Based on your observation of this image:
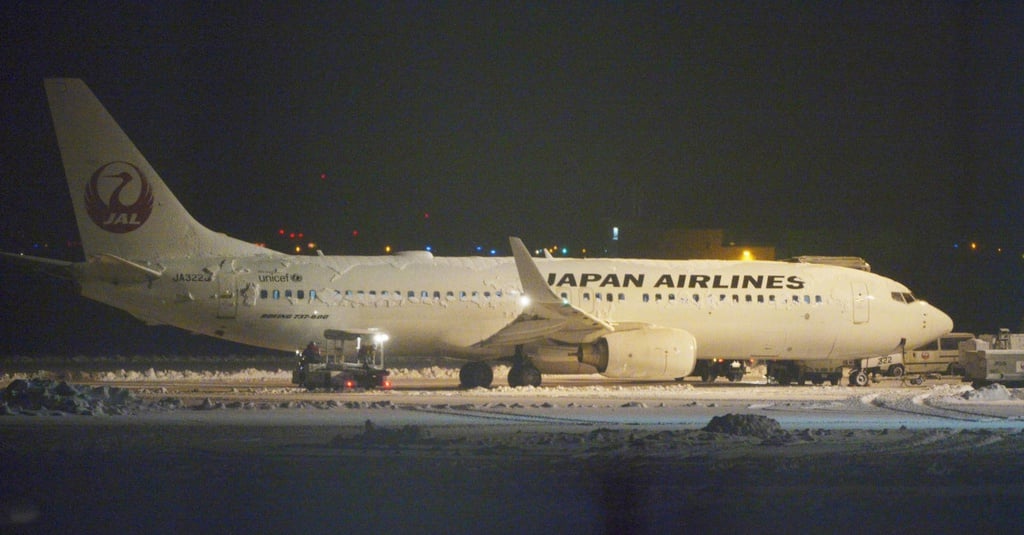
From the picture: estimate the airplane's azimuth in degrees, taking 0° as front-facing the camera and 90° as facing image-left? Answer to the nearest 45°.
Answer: approximately 270°

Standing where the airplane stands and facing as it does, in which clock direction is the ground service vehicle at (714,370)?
The ground service vehicle is roughly at 11 o'clock from the airplane.

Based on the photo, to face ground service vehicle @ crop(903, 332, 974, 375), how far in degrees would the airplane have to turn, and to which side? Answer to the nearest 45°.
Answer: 0° — it already faces it

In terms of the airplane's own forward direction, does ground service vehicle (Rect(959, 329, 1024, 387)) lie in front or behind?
in front
